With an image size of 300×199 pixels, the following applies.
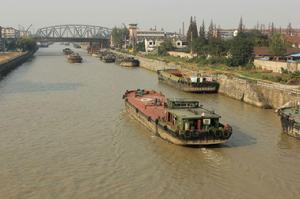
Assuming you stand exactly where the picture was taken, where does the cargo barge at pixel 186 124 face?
facing away from the viewer and to the left of the viewer

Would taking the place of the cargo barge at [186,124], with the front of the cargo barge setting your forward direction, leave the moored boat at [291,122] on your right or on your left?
on your right
